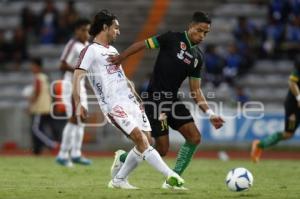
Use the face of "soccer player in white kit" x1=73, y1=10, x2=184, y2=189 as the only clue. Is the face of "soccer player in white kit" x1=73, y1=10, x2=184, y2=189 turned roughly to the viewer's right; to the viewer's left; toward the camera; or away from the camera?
to the viewer's right

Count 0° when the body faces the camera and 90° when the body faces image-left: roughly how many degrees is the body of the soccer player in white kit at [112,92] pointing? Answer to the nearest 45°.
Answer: approximately 315°

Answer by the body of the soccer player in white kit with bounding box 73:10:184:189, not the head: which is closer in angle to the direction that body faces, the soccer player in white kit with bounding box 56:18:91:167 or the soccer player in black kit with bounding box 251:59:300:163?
the soccer player in black kit

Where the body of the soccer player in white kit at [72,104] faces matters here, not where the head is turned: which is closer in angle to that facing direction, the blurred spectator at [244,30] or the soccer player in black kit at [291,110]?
the soccer player in black kit
